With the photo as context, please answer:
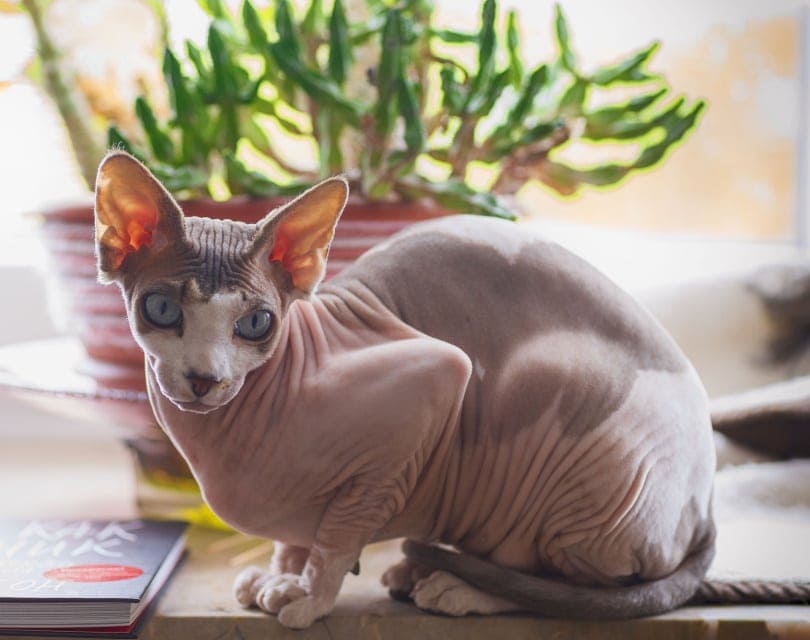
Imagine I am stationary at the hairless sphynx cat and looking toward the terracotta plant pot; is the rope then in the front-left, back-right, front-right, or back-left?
back-right

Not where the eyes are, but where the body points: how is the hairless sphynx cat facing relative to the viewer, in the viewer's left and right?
facing to the left of the viewer
